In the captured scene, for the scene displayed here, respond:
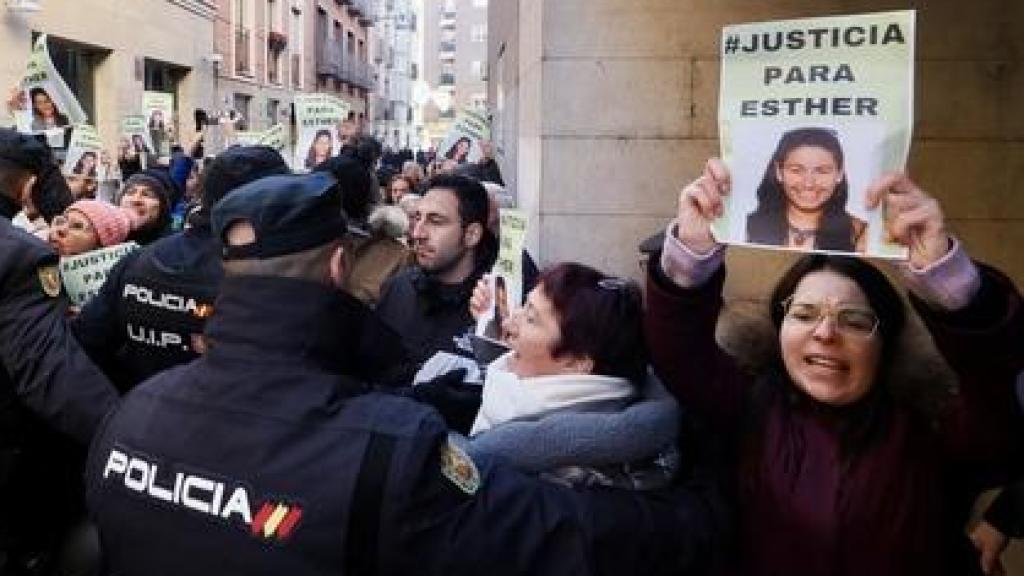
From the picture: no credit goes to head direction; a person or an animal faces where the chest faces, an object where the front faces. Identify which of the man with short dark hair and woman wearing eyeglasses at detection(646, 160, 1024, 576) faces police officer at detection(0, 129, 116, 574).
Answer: the man with short dark hair

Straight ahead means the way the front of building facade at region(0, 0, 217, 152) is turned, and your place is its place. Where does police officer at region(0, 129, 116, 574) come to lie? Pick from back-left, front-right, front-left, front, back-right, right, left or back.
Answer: front-right

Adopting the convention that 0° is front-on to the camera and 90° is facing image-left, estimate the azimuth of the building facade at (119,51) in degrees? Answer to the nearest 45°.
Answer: approximately 315°

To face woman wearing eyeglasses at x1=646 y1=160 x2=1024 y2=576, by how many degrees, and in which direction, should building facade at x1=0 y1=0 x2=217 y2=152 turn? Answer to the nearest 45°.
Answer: approximately 45° to its right

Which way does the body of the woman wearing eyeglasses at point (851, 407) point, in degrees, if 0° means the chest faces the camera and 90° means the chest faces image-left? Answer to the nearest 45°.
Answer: approximately 0°

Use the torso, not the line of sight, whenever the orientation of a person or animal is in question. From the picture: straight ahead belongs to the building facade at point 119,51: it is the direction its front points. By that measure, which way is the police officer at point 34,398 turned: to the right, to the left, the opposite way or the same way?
to the left

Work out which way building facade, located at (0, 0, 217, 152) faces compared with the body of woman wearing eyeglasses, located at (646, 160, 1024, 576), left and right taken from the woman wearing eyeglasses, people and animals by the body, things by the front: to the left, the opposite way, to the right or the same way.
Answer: to the left

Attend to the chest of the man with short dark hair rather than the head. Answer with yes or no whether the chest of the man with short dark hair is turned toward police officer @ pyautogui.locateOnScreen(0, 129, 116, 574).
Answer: yes

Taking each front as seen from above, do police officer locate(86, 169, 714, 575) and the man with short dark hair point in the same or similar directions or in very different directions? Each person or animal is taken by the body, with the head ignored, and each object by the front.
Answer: very different directions

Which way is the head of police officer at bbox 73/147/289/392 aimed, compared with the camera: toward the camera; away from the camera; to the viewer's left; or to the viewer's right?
away from the camera

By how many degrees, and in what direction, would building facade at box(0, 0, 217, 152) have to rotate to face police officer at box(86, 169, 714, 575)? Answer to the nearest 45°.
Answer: approximately 45° to its right

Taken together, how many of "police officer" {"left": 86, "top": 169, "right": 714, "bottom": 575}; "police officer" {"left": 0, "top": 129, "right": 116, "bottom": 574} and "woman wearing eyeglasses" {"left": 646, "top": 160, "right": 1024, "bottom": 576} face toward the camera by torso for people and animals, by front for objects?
1

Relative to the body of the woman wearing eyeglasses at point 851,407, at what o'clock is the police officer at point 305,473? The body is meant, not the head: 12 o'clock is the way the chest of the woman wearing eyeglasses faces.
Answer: The police officer is roughly at 2 o'clock from the woman wearing eyeglasses.
